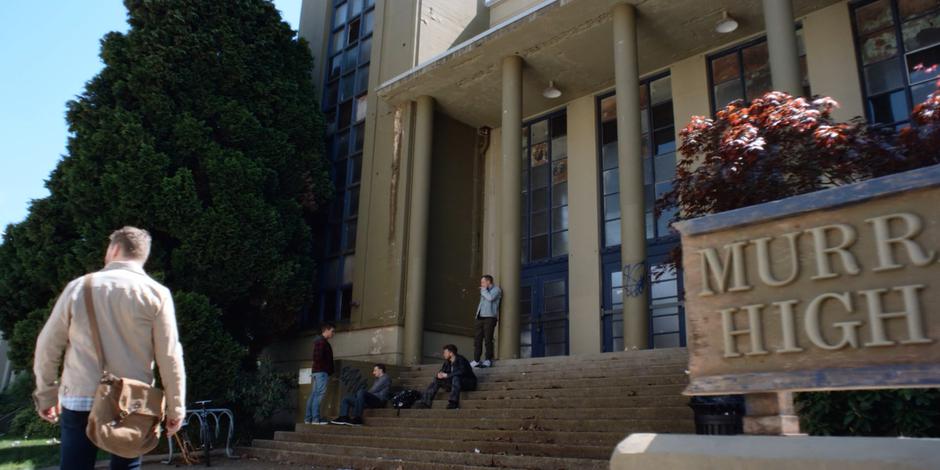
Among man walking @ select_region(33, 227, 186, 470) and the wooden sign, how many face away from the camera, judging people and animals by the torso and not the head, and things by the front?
1

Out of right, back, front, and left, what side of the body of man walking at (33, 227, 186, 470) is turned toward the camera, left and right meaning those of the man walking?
back

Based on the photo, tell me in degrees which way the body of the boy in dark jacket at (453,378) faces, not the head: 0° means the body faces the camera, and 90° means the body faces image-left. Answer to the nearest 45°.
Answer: approximately 45°

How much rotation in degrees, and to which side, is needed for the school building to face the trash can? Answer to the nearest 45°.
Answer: approximately 45° to its left

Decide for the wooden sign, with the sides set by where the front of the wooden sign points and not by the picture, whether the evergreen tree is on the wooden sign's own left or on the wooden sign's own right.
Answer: on the wooden sign's own right

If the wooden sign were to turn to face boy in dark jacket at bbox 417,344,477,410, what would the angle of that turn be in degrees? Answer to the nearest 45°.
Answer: approximately 90° to its right
